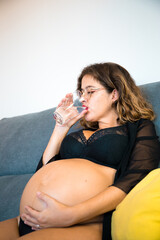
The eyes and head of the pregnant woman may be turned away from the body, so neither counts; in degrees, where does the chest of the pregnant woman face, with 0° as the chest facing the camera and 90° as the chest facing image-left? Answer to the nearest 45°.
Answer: approximately 45°
